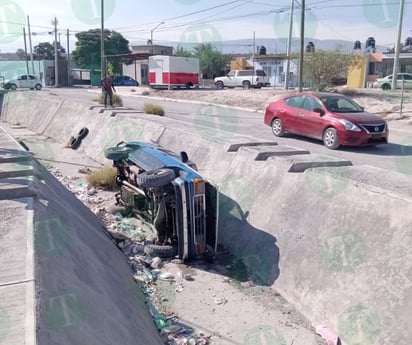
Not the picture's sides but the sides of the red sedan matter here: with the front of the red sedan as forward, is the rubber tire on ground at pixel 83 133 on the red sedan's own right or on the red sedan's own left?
on the red sedan's own right

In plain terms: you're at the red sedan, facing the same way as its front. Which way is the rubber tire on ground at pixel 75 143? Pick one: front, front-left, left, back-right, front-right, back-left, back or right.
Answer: back-right

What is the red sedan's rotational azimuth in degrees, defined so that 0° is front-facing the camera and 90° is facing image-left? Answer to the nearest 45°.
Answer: approximately 315°

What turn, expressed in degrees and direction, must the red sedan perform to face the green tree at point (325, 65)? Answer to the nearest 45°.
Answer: approximately 135° to its left

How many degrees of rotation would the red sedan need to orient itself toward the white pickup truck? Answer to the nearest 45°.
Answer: approximately 135° to its left

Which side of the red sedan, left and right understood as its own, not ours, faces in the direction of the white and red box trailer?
back
